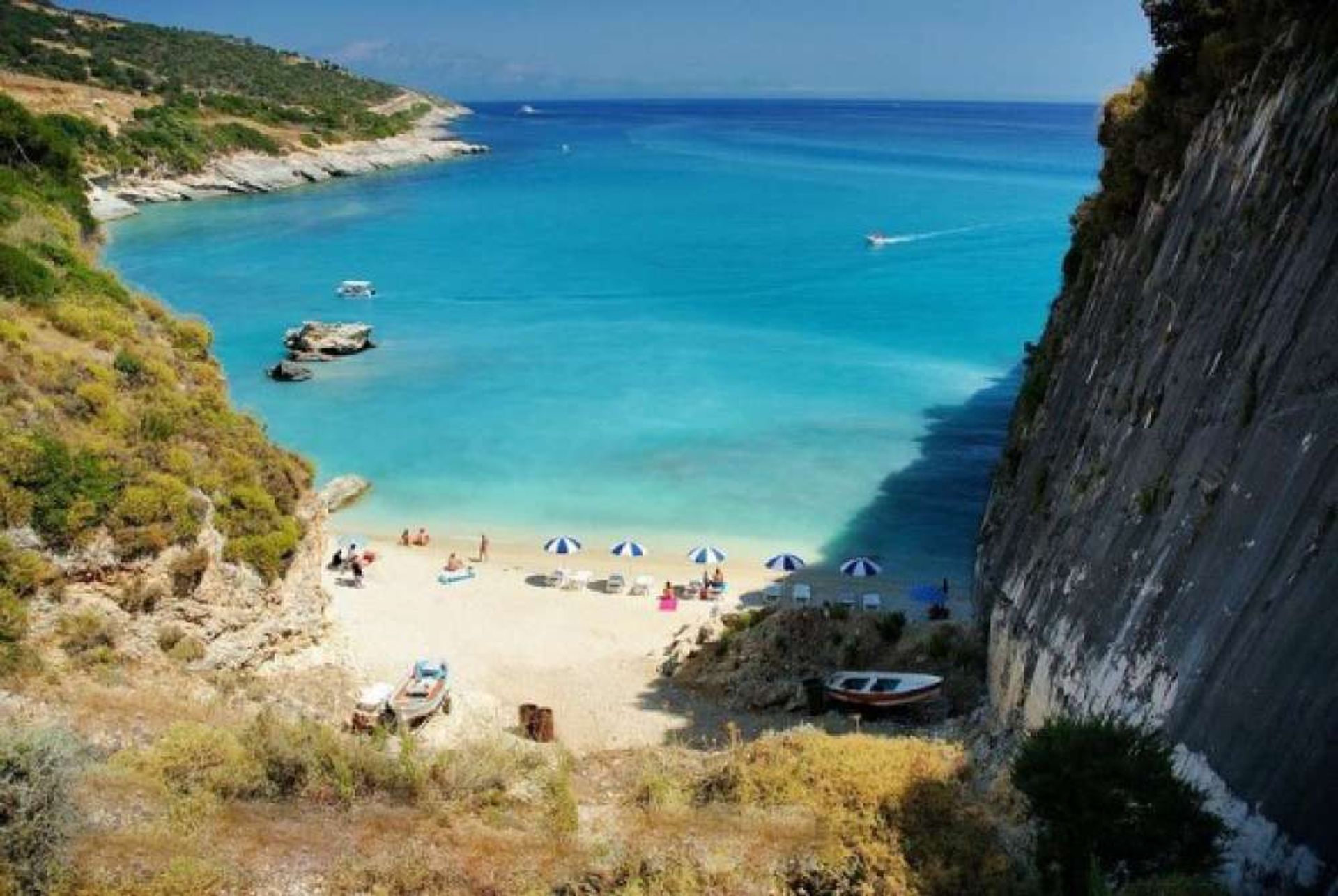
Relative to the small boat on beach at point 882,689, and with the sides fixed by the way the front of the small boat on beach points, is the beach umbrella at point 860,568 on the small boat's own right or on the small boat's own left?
on the small boat's own left

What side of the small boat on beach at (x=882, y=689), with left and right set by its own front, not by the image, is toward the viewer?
right

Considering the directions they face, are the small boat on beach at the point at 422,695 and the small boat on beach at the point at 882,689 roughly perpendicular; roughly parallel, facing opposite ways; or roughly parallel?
roughly perpendicular

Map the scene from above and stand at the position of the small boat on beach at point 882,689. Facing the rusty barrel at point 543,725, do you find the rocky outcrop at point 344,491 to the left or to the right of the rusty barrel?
right

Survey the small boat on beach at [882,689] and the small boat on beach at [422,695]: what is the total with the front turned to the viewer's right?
1

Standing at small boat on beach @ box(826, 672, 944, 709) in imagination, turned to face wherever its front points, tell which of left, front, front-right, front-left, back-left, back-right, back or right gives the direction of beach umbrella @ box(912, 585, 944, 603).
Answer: left
